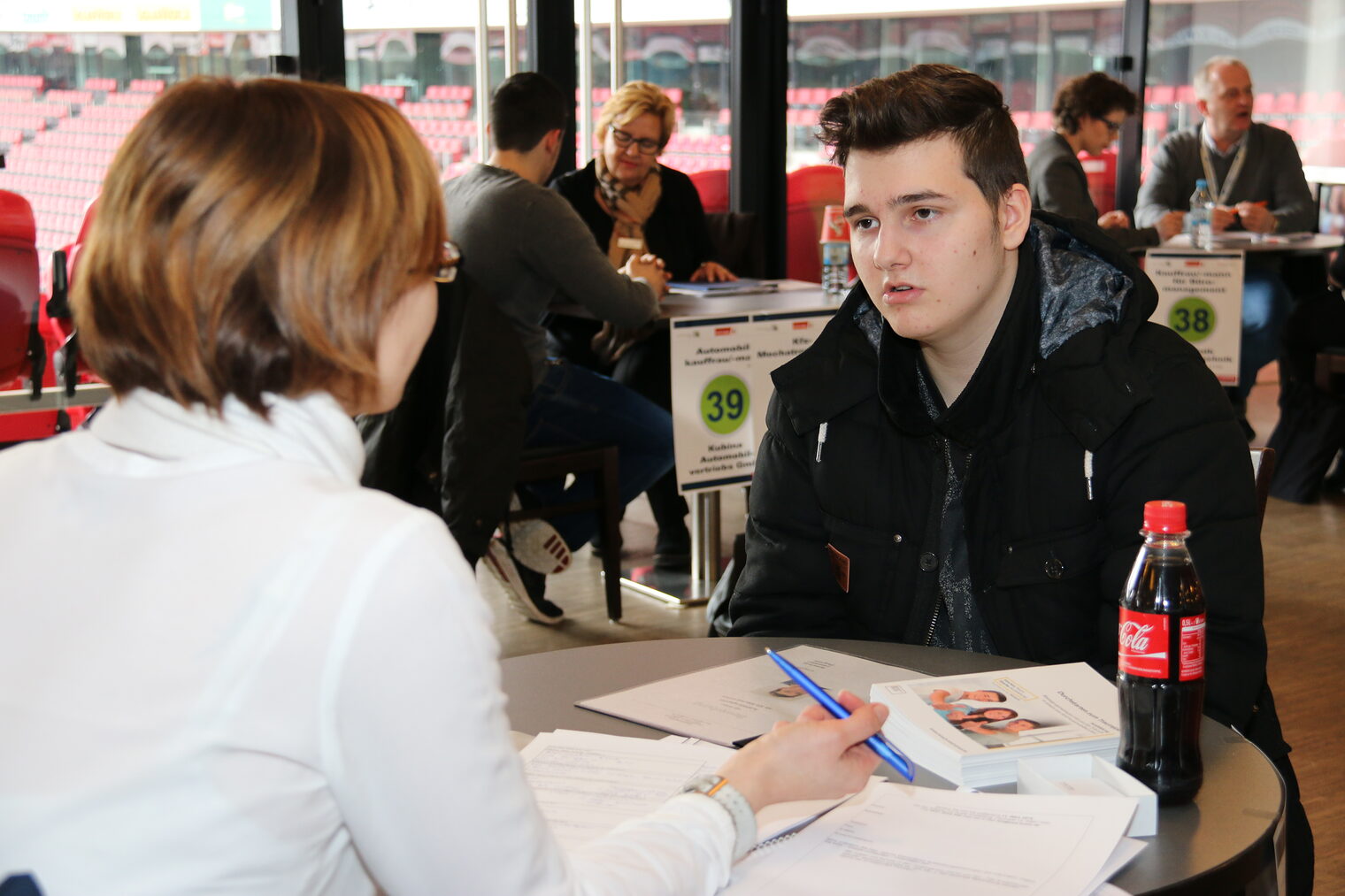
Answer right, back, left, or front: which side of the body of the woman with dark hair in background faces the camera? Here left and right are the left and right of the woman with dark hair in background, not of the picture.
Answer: right

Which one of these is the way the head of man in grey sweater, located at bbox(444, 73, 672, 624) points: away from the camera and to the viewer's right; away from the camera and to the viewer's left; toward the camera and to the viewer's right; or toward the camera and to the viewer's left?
away from the camera and to the viewer's right

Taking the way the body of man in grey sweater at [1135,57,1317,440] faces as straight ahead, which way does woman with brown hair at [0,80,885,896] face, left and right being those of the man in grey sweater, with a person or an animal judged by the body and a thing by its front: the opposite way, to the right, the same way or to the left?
the opposite way

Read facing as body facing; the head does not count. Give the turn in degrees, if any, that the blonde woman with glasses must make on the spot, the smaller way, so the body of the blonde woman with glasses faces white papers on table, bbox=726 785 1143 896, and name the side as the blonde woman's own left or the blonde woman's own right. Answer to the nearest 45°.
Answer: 0° — they already face it

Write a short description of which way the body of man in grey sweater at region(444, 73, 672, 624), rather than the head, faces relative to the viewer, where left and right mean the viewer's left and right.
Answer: facing away from the viewer and to the right of the viewer

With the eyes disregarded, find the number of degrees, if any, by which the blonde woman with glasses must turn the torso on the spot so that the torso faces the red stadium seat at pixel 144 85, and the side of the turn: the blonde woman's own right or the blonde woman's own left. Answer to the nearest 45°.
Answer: approximately 90° to the blonde woman's own right

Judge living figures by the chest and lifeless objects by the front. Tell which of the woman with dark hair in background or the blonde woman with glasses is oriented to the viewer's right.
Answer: the woman with dark hair in background

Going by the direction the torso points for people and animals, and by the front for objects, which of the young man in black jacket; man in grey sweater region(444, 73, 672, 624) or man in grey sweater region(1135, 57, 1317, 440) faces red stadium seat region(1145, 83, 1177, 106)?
man in grey sweater region(444, 73, 672, 624)

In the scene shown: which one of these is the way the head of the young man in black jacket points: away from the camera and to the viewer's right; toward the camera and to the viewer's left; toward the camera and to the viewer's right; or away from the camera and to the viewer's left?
toward the camera and to the viewer's left

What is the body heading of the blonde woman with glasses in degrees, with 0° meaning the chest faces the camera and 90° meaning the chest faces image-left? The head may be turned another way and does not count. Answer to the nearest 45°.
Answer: approximately 0°

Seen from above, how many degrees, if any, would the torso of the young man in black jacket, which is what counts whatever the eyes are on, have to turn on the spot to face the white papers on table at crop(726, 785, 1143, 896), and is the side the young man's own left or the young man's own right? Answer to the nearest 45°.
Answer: approximately 45° to the young man's own left

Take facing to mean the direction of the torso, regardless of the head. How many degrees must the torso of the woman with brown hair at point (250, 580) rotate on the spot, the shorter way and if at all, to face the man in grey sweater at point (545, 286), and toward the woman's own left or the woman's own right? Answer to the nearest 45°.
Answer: approximately 45° to the woman's own left
